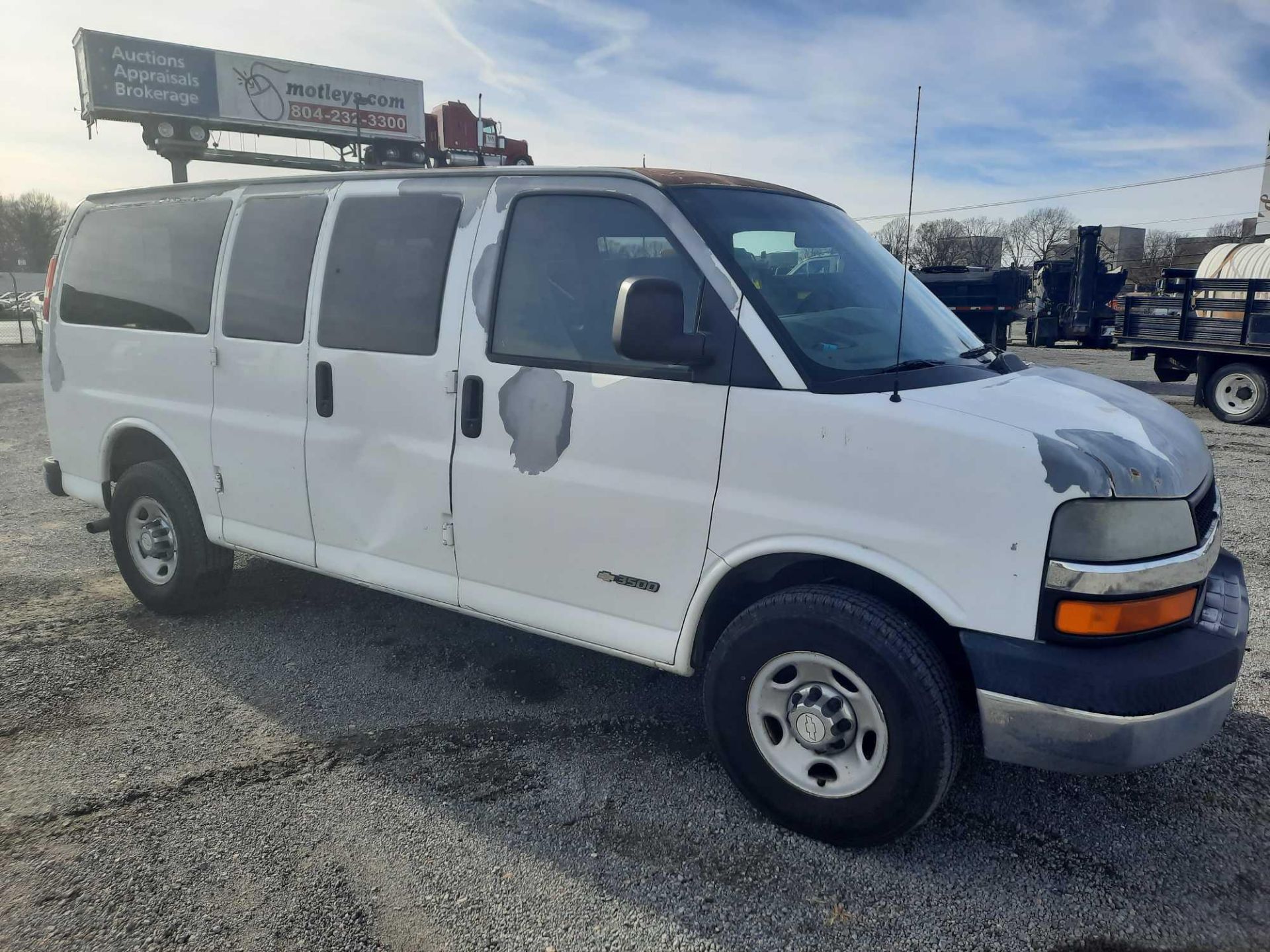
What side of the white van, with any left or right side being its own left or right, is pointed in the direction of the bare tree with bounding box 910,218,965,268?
left

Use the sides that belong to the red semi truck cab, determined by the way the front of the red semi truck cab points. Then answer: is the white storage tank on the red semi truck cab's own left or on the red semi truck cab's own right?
on the red semi truck cab's own right

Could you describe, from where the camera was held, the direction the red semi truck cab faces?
facing away from the viewer and to the right of the viewer

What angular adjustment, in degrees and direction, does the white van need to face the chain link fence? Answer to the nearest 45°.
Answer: approximately 180°

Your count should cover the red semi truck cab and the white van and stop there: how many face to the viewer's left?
0

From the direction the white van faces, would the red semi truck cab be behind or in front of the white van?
behind

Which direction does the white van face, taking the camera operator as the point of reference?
facing the viewer and to the right of the viewer

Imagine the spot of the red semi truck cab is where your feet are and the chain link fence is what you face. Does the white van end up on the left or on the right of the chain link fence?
left

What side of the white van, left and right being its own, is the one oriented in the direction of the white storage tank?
left

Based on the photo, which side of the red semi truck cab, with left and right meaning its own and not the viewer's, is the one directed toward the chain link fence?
back
